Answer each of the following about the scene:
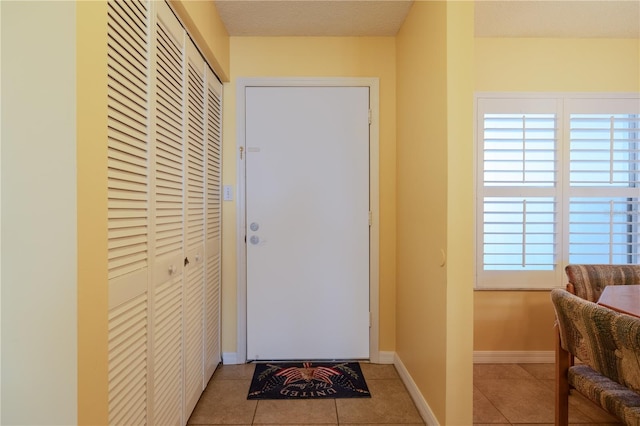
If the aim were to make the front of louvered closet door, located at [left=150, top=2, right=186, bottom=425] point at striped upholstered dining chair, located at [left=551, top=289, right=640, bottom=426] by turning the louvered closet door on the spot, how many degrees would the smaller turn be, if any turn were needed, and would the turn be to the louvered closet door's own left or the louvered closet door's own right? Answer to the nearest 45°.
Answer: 0° — it already faces it

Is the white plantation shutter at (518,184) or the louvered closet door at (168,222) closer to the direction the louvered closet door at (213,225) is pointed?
the white plantation shutter

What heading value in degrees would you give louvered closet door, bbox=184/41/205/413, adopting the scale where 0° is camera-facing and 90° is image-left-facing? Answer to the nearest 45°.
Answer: approximately 270°

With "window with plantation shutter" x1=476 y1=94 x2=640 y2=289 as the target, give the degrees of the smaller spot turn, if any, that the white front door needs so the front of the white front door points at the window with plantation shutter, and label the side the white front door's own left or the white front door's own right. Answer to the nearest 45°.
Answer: approximately 90° to the white front door's own left

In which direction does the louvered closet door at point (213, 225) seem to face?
to the viewer's right

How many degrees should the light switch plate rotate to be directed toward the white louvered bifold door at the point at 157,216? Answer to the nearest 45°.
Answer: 0° — it already faces it

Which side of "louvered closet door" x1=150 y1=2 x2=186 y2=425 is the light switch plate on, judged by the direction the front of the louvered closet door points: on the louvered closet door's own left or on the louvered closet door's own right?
on the louvered closet door's own left

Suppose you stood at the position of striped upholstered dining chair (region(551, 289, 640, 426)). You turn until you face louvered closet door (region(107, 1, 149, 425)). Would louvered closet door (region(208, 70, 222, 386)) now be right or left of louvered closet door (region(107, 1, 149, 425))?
right

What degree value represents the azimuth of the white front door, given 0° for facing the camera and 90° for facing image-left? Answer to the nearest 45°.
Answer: approximately 0°

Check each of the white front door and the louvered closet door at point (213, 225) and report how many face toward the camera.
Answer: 1

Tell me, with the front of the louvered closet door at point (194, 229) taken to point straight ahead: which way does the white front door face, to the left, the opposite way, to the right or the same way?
to the right

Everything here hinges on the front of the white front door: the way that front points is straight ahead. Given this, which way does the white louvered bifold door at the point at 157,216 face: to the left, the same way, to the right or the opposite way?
to the left

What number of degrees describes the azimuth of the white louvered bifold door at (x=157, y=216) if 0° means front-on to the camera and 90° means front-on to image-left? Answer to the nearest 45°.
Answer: approximately 315°

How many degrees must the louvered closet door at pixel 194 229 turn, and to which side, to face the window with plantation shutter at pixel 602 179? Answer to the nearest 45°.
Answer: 0° — it already faces it

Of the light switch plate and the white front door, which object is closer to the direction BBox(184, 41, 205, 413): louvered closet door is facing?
the white front door
